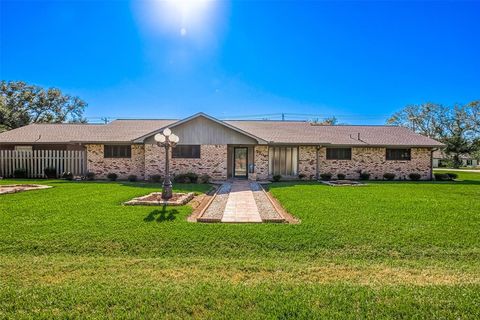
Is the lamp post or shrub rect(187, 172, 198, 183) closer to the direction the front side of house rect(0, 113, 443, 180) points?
the lamp post

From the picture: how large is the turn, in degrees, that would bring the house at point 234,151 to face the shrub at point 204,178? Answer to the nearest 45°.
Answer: approximately 45° to its right

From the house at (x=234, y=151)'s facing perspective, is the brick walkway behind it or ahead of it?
ahead

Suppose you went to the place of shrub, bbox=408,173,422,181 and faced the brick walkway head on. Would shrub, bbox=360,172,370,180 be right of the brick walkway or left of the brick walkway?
right

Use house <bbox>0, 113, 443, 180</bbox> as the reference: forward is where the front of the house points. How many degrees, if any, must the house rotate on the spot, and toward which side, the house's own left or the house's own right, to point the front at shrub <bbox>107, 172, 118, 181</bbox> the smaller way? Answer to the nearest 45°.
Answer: approximately 90° to the house's own right

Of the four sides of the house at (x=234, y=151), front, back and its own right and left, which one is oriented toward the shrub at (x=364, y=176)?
left

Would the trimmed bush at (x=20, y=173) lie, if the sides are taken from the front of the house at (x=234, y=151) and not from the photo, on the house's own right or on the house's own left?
on the house's own right

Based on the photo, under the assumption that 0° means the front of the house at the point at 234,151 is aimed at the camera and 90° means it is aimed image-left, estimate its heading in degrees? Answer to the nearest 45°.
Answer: approximately 0°

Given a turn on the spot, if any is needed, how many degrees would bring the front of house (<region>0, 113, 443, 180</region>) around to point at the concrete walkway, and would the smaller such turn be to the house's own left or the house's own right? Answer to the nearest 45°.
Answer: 0° — it already faces it

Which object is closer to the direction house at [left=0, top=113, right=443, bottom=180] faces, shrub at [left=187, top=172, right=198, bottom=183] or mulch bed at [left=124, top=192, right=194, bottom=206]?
the mulch bed

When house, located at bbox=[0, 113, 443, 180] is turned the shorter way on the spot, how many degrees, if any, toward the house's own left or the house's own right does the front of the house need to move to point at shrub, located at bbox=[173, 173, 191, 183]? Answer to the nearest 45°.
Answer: approximately 45° to the house's own right

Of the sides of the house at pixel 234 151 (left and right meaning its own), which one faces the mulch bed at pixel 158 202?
front
